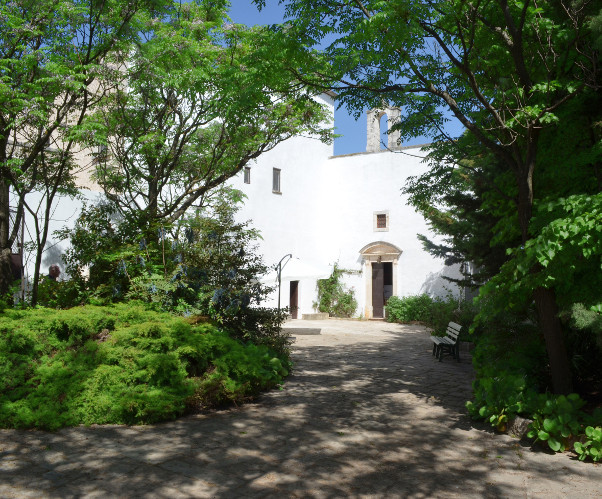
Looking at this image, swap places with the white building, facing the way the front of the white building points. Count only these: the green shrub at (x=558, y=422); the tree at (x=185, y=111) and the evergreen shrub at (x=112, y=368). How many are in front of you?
3

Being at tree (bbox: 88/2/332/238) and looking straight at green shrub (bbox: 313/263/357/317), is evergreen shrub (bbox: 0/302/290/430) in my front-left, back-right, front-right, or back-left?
back-right

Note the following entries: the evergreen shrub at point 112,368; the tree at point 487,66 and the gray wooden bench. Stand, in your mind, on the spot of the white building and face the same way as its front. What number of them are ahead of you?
3

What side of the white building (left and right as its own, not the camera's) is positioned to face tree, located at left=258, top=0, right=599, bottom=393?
front

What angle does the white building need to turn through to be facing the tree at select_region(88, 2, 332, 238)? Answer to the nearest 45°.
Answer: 0° — it already faces it

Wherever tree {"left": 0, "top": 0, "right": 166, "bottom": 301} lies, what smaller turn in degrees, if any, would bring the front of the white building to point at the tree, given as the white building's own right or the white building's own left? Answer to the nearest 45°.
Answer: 0° — it already faces it

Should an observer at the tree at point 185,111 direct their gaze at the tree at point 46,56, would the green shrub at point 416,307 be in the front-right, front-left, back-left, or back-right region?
back-right

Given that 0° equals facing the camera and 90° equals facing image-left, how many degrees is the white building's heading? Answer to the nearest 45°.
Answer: approximately 0°

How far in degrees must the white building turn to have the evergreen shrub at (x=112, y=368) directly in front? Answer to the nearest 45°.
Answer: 0° — it already faces it

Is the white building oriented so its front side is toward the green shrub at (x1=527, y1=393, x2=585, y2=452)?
yes

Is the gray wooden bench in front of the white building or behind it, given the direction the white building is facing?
in front
